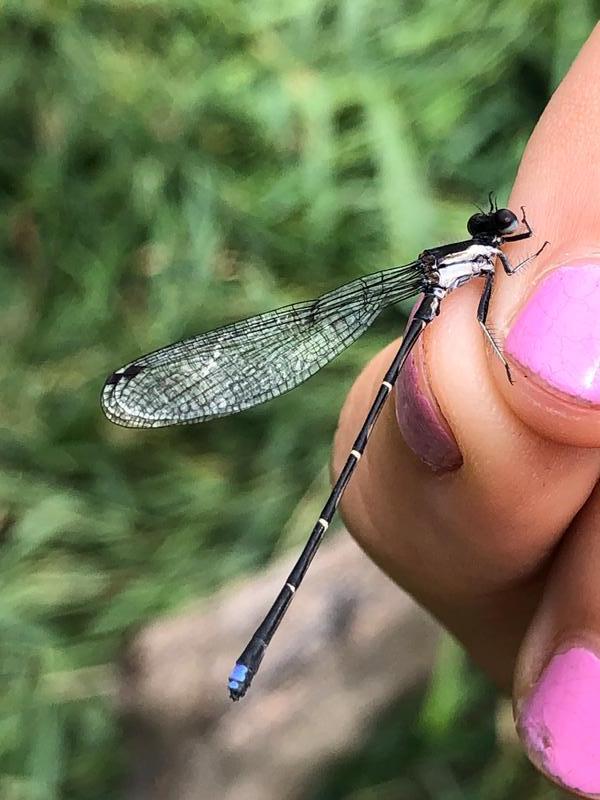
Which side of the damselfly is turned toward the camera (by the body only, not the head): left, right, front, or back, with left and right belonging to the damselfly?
right
